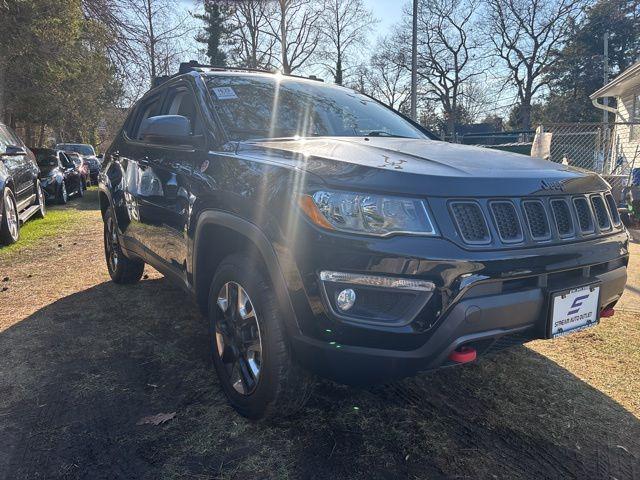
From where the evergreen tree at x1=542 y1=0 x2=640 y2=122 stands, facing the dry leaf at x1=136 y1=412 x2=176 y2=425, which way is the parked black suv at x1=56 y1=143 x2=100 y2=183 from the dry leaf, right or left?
right

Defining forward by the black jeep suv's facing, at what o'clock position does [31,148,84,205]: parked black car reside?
The parked black car is roughly at 6 o'clock from the black jeep suv.

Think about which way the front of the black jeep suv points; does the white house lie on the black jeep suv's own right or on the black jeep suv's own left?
on the black jeep suv's own left

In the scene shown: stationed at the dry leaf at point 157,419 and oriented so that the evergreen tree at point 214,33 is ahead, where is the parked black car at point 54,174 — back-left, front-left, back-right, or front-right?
front-left

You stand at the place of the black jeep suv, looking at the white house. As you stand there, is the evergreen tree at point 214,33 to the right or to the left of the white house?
left

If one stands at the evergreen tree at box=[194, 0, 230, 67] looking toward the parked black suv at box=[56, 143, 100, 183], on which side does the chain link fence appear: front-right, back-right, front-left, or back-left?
front-left

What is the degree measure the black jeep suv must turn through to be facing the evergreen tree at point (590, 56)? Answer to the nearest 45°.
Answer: approximately 90° to its left

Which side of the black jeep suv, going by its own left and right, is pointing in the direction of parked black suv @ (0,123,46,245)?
back

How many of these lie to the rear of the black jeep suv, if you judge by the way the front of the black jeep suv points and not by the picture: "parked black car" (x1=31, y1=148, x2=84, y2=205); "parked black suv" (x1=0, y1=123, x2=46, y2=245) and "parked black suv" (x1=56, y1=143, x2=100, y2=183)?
3

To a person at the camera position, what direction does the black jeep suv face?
facing the viewer and to the right of the viewer

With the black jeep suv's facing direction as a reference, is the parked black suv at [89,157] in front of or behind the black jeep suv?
behind
